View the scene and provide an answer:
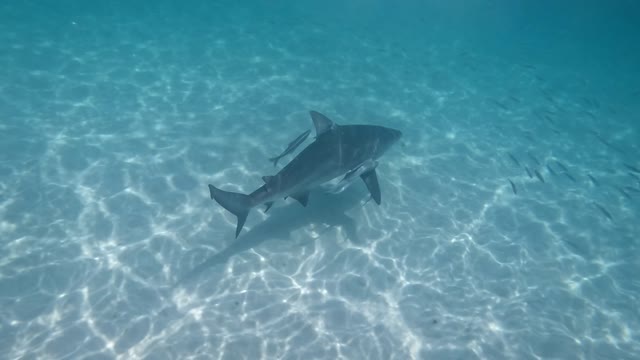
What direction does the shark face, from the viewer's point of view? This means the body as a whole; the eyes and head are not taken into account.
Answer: to the viewer's right

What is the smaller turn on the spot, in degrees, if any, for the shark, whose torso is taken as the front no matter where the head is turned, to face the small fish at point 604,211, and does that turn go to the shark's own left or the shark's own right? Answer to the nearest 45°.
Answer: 0° — it already faces it
